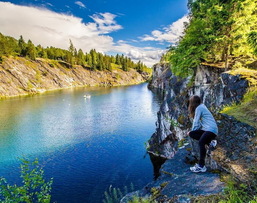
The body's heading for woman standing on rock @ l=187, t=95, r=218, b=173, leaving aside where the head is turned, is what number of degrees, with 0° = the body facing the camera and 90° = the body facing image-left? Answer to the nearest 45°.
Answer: approximately 90°
